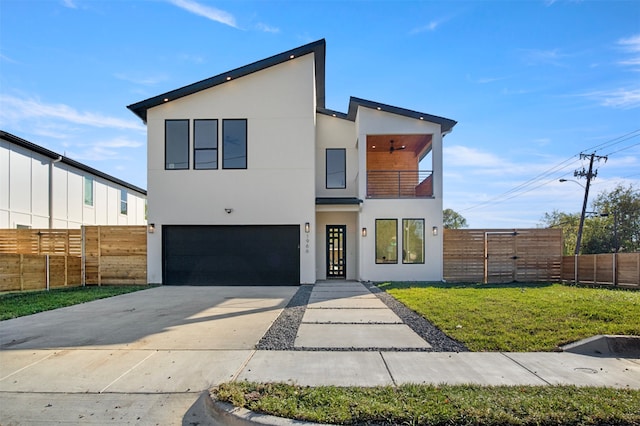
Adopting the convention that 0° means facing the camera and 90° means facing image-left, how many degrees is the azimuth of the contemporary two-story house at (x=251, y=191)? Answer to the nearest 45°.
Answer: approximately 0°

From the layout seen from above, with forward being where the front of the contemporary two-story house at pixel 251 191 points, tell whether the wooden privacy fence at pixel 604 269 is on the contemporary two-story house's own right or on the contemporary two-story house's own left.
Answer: on the contemporary two-story house's own left

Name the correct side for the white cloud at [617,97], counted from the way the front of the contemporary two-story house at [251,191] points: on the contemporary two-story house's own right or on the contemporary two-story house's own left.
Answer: on the contemporary two-story house's own left

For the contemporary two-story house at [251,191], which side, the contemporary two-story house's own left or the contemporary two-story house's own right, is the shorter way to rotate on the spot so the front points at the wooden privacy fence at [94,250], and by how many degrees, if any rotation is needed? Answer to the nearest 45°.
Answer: approximately 90° to the contemporary two-story house's own right

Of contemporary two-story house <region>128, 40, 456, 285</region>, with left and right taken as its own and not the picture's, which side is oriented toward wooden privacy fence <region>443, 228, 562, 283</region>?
left
